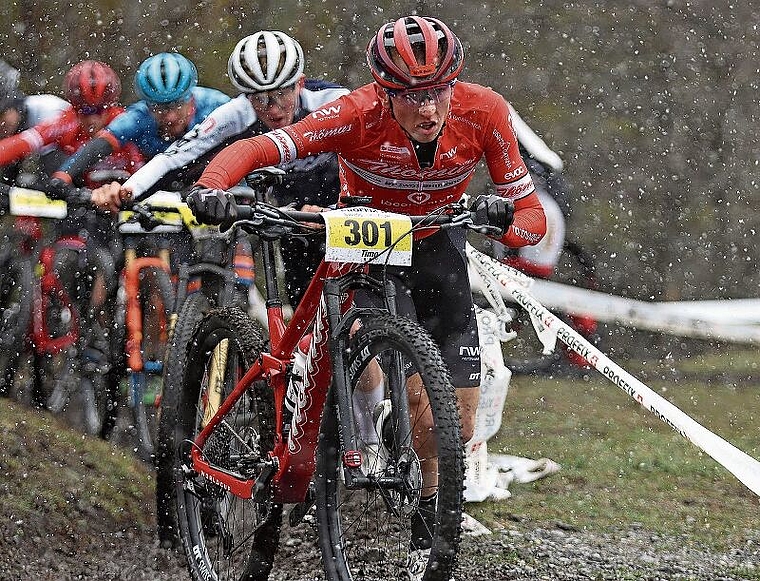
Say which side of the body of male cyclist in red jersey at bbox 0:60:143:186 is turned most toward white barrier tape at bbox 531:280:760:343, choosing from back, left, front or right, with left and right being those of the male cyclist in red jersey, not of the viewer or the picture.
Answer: left

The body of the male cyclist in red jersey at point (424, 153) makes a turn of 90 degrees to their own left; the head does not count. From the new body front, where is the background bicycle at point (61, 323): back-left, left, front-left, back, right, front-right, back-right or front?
back-left

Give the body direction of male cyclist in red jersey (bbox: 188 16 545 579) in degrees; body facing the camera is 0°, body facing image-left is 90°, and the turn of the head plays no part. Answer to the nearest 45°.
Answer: approximately 0°

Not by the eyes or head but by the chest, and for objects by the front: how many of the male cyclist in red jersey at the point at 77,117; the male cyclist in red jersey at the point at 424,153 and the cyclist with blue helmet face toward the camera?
3

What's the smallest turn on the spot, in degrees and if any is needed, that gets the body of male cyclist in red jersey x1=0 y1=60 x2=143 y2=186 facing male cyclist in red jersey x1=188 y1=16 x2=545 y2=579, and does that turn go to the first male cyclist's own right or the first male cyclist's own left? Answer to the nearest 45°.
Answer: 0° — they already face them

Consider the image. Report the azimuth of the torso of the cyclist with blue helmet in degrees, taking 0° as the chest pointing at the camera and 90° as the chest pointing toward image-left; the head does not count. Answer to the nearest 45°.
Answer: approximately 0°

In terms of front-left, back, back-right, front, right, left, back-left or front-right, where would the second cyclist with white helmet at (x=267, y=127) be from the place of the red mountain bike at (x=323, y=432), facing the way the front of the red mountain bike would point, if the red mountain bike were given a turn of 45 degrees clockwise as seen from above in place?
back
